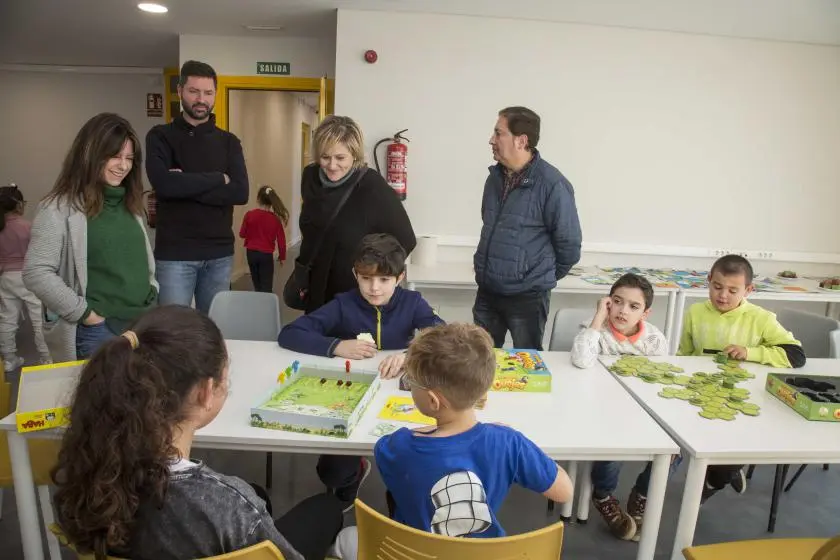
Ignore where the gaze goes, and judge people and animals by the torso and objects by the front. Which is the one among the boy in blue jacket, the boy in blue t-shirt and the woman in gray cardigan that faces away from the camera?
the boy in blue t-shirt

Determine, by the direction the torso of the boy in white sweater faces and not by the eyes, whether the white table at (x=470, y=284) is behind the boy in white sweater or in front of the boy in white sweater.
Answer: behind

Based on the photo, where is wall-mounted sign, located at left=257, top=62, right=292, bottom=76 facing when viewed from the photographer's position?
facing the viewer

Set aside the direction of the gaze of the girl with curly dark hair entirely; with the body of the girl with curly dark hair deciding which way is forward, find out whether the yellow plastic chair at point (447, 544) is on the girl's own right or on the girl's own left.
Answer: on the girl's own right

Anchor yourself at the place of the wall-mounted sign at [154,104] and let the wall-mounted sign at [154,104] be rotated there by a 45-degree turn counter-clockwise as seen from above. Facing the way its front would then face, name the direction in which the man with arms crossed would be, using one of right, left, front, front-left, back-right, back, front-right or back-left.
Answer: front-right

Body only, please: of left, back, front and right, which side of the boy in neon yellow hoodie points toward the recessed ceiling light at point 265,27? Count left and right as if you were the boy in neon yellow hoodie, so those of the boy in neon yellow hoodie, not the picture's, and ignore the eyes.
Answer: right

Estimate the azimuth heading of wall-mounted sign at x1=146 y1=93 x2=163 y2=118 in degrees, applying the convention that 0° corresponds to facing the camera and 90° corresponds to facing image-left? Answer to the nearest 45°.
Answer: approximately 0°

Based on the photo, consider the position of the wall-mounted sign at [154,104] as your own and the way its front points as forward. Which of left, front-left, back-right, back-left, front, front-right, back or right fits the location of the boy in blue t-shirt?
front

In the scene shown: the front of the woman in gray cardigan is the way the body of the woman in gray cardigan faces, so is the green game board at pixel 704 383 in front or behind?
in front

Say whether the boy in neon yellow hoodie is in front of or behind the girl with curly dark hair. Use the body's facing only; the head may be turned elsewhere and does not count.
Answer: in front

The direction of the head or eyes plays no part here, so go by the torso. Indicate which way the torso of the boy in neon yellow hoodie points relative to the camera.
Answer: toward the camera

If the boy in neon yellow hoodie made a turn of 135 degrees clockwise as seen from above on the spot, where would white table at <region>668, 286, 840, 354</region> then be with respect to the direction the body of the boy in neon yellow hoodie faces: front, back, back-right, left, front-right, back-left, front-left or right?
front-right

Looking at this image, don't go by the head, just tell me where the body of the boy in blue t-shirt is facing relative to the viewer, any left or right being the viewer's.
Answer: facing away from the viewer

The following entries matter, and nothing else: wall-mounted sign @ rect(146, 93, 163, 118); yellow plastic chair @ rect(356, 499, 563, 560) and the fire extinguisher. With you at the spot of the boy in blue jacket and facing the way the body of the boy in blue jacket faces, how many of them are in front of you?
1

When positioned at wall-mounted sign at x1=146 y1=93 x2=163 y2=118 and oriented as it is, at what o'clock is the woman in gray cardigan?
The woman in gray cardigan is roughly at 12 o'clock from the wall-mounted sign.

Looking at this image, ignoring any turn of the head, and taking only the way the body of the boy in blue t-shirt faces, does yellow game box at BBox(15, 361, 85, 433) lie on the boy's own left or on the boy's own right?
on the boy's own left

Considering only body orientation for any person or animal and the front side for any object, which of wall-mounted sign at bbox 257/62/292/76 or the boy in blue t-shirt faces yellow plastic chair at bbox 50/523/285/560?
the wall-mounted sign

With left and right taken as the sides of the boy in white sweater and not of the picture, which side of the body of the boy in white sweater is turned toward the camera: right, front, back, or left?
front

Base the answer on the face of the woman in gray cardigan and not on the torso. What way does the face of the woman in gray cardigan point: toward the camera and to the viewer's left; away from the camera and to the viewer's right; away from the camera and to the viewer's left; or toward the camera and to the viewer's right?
toward the camera and to the viewer's right

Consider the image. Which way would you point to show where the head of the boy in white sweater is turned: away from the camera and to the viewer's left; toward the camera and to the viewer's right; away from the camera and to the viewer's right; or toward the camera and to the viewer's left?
toward the camera and to the viewer's left

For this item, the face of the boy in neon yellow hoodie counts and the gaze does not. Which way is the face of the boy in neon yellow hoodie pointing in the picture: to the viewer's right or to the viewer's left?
to the viewer's left

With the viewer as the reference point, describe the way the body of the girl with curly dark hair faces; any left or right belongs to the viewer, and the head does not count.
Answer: facing away from the viewer and to the right of the viewer

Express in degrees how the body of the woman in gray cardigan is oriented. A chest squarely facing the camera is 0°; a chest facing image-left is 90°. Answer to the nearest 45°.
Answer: approximately 315°
